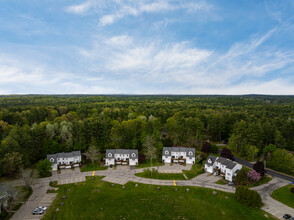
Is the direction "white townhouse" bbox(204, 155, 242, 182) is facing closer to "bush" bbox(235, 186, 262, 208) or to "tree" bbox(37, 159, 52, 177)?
the tree

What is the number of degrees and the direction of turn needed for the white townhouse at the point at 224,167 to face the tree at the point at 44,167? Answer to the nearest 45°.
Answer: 0° — it already faces it

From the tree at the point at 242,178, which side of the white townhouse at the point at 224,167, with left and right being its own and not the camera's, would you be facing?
left

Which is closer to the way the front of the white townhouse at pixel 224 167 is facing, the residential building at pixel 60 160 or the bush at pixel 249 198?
the residential building

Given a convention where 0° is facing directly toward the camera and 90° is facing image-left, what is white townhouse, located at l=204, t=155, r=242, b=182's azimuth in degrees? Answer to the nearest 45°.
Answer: approximately 45°

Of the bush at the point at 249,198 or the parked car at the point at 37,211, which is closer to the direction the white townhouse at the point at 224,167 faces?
the parked car

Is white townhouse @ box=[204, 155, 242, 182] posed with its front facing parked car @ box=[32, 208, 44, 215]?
yes

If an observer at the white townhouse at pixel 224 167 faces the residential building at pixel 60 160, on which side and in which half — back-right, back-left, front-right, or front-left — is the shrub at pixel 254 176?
back-left

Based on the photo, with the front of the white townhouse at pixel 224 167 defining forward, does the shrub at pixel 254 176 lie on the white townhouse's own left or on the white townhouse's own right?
on the white townhouse's own left
